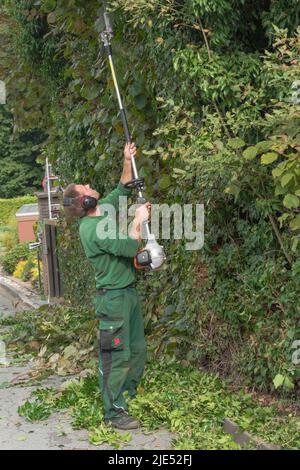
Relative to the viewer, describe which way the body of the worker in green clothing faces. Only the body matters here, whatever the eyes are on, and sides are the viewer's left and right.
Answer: facing to the right of the viewer

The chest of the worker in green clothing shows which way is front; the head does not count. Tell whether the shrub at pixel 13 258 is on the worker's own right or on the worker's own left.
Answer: on the worker's own left
